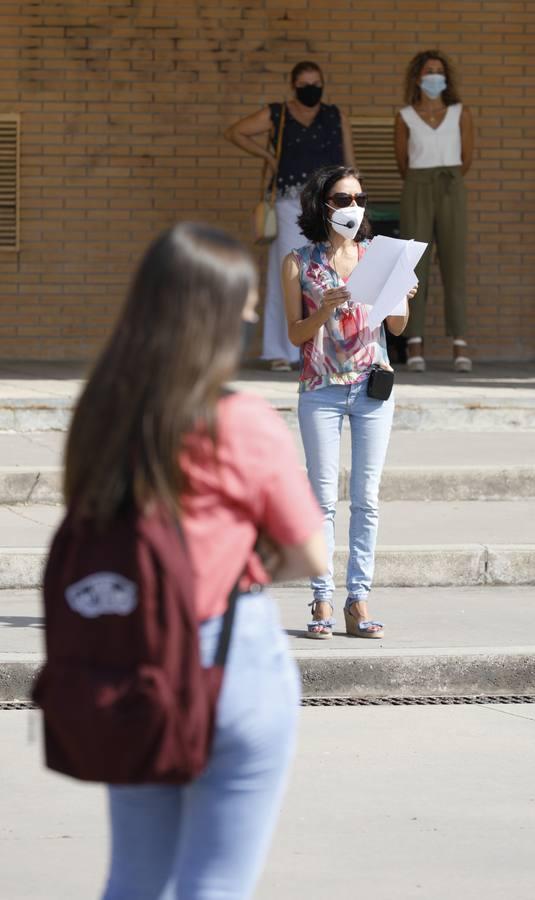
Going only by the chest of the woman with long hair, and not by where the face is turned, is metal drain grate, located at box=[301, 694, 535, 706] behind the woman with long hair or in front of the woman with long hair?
in front

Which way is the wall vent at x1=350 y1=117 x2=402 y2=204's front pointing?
toward the camera

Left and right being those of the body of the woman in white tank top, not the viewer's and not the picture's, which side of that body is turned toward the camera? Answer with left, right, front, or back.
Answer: front

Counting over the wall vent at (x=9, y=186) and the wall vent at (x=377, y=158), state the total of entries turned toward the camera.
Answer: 2

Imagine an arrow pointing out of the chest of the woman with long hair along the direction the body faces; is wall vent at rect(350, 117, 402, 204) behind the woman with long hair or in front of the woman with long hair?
in front

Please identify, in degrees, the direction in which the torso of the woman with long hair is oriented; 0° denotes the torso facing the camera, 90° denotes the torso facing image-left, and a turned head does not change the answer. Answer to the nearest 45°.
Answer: approximately 225°

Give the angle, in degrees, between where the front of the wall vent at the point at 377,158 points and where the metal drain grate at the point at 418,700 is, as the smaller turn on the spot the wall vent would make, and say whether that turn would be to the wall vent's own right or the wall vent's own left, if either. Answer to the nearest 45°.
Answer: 0° — it already faces it

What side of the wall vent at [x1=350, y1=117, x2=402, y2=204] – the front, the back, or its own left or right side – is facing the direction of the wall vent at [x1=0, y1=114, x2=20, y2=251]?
right

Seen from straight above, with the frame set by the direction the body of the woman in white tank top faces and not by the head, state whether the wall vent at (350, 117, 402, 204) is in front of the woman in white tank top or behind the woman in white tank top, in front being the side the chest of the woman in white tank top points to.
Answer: behind

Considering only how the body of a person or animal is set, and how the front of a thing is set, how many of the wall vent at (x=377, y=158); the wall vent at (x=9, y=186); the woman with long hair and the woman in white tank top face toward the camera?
3

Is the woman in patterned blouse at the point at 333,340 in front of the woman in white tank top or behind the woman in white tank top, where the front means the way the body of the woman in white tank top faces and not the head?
in front

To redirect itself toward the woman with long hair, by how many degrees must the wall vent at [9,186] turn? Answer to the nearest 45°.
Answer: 0° — it already faces them

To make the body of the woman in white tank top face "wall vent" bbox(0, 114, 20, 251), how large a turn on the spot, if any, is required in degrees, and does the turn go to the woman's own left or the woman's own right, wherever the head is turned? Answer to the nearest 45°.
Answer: approximately 90° to the woman's own right
